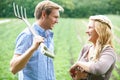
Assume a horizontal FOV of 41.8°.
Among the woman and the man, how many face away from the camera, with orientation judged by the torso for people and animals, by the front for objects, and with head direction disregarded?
0

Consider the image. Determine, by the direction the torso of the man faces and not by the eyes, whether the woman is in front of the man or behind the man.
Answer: in front

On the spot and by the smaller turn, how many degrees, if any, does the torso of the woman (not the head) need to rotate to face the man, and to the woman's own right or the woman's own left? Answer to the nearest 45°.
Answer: approximately 45° to the woman's own right

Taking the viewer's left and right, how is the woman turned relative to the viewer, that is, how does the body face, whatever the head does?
facing the viewer and to the left of the viewer

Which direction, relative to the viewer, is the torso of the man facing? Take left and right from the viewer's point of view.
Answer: facing the viewer and to the right of the viewer

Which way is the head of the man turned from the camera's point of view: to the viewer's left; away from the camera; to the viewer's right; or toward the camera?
to the viewer's right

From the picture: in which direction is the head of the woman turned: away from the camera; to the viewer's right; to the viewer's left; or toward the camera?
to the viewer's left
